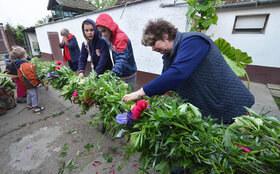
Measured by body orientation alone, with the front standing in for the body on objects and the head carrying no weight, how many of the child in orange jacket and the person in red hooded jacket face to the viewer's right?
1

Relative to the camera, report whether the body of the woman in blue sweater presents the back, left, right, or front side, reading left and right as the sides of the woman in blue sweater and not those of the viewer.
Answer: left

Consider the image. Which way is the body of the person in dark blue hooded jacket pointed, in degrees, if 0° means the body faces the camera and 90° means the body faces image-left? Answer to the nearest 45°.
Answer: approximately 45°

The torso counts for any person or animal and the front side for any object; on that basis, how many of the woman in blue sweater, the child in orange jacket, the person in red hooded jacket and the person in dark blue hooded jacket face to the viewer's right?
1

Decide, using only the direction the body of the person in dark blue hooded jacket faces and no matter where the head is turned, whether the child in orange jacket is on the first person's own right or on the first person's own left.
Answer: on the first person's own right

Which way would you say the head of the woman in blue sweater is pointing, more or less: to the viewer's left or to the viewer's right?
to the viewer's left

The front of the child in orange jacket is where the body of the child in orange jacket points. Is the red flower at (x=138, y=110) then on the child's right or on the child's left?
on the child's right

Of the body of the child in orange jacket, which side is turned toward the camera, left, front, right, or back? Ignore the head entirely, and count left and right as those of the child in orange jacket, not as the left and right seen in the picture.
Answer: right

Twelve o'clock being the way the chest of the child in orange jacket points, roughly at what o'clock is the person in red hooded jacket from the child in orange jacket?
The person in red hooded jacket is roughly at 2 o'clock from the child in orange jacket.

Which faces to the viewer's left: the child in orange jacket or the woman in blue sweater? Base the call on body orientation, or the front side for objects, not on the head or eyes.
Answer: the woman in blue sweater
